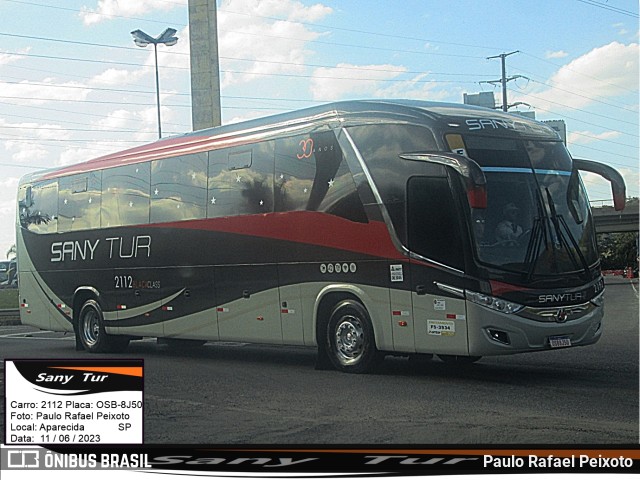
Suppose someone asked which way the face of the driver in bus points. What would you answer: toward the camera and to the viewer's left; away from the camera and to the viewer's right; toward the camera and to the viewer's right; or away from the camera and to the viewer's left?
toward the camera and to the viewer's right

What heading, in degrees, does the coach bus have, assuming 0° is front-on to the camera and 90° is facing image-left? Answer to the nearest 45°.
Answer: approximately 315°

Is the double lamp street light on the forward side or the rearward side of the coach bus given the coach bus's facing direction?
on the rearward side

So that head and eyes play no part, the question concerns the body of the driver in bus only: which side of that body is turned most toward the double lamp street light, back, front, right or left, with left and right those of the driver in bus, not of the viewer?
back
